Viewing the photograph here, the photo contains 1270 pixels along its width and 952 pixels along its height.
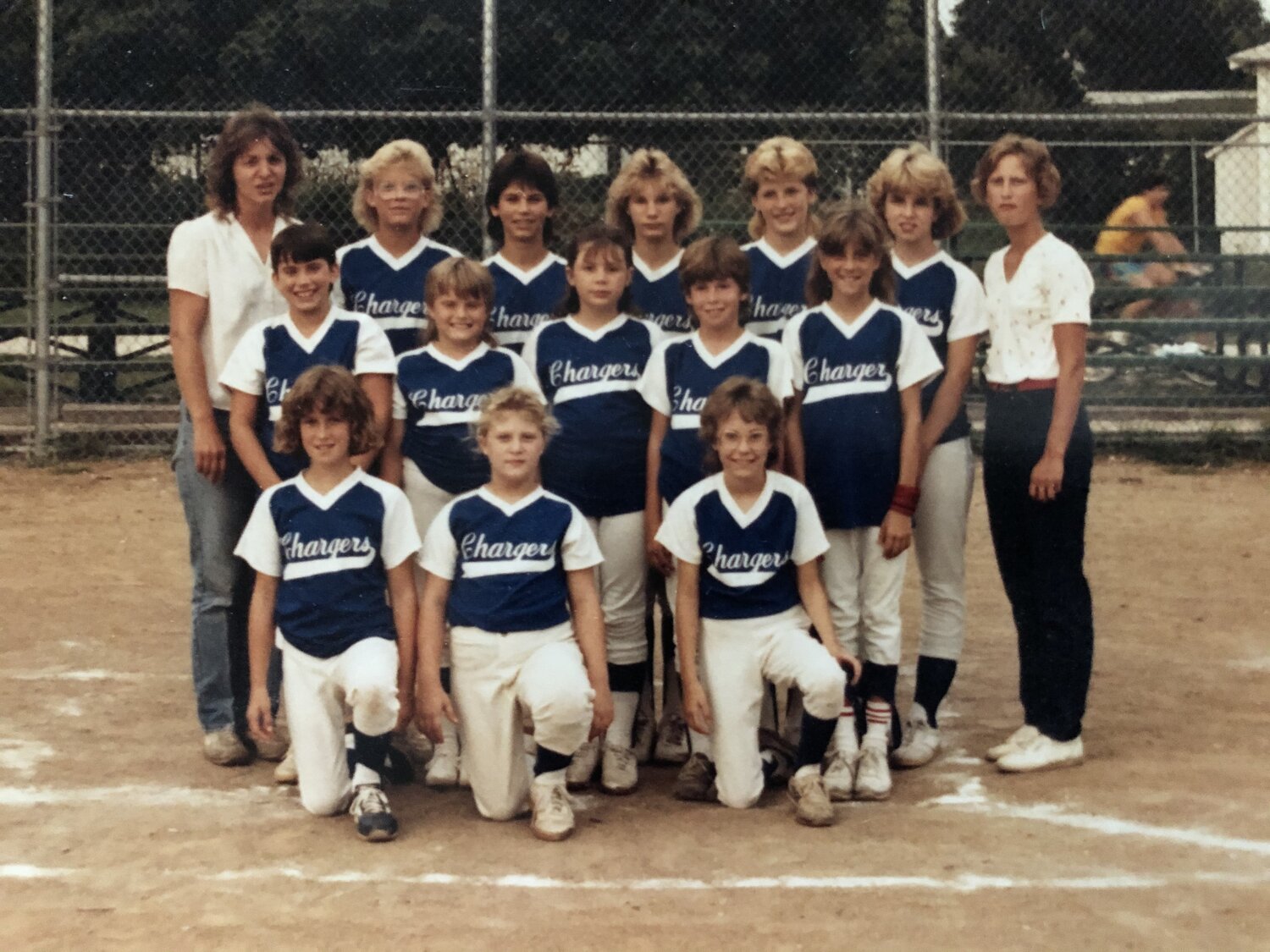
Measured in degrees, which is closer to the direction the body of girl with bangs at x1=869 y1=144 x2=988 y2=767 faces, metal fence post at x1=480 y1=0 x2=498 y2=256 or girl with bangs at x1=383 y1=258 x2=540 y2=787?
the girl with bangs

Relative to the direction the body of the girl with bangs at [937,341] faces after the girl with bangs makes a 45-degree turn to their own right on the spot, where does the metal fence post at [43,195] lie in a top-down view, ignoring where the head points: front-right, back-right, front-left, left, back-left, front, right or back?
front-right

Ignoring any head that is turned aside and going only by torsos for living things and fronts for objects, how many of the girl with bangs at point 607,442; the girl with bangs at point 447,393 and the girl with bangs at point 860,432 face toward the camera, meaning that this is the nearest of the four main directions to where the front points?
3

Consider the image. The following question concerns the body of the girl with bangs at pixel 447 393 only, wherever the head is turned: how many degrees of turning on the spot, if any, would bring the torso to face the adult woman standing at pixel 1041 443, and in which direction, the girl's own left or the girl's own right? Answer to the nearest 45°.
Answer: approximately 90° to the girl's own left

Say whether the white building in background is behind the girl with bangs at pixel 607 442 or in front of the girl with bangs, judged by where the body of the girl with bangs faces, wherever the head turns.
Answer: behind

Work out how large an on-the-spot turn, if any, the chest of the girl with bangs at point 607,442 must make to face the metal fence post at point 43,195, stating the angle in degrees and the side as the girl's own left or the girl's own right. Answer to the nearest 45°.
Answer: approximately 135° to the girl's own right

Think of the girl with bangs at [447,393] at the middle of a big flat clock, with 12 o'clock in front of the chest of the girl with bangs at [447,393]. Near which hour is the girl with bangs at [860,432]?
the girl with bangs at [860,432] is roughly at 9 o'clock from the girl with bangs at [447,393].

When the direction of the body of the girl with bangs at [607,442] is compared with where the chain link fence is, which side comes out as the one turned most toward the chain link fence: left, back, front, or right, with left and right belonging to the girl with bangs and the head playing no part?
back

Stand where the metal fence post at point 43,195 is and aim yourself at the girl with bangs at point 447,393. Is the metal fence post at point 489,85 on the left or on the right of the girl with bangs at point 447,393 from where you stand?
left

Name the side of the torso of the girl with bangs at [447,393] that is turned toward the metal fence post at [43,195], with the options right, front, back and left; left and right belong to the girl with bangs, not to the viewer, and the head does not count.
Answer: back

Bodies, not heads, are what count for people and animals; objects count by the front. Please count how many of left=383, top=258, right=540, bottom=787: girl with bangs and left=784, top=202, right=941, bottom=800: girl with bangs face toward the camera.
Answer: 2

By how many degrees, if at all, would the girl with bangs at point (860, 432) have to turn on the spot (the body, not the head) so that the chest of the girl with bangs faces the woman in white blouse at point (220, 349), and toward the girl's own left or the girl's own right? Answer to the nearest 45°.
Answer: approximately 90° to the girl's own right
